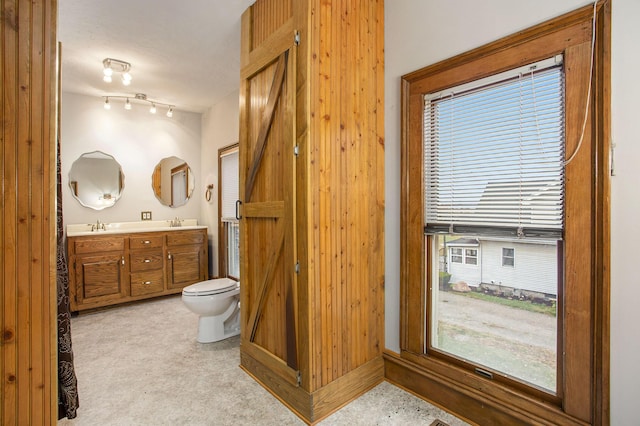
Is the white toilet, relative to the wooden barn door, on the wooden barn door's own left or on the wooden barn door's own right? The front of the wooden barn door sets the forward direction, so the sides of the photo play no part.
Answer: on the wooden barn door's own right

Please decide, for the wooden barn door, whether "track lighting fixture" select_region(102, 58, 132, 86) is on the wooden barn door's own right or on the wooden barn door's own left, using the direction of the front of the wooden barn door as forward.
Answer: on the wooden barn door's own right

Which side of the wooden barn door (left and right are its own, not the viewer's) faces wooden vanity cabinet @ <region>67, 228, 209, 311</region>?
right

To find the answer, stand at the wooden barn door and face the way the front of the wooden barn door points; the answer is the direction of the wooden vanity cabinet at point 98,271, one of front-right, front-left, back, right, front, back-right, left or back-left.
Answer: right

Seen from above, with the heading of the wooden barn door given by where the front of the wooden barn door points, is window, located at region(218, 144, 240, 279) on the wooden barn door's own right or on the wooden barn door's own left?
on the wooden barn door's own right

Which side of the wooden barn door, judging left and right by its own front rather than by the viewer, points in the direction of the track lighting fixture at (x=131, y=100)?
right

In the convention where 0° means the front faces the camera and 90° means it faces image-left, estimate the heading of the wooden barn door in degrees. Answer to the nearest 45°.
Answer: approximately 45°

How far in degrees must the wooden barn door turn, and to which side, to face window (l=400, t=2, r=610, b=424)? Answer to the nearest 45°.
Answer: approximately 90° to its left

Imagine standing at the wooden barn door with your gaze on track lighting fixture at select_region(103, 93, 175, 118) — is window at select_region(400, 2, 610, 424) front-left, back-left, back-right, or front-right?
back-right
